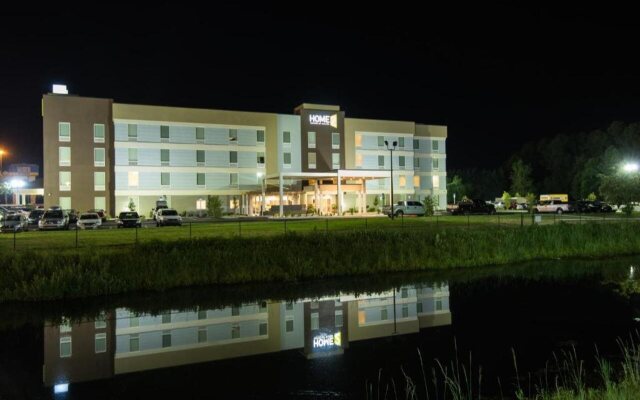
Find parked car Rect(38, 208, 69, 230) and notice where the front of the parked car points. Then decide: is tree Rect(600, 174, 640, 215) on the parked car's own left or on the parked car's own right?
on the parked car's own left

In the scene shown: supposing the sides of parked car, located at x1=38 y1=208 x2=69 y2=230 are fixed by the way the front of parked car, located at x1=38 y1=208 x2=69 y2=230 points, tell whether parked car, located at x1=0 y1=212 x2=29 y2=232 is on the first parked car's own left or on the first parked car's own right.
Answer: on the first parked car's own right

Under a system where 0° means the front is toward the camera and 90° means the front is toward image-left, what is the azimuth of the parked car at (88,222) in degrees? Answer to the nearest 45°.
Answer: approximately 0°

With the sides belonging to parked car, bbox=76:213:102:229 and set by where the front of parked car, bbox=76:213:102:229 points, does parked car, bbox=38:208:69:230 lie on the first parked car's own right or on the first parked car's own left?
on the first parked car's own right

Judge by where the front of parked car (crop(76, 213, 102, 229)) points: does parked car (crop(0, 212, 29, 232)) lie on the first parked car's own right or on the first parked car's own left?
on the first parked car's own right

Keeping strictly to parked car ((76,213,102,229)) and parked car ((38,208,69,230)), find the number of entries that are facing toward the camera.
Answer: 2

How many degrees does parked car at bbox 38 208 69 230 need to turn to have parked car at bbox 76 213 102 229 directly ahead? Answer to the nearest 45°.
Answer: approximately 45° to its left

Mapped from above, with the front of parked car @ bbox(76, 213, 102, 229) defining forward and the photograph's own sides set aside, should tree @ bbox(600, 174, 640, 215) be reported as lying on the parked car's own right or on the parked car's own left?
on the parked car's own left

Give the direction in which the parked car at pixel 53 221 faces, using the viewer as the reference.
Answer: facing the viewer
